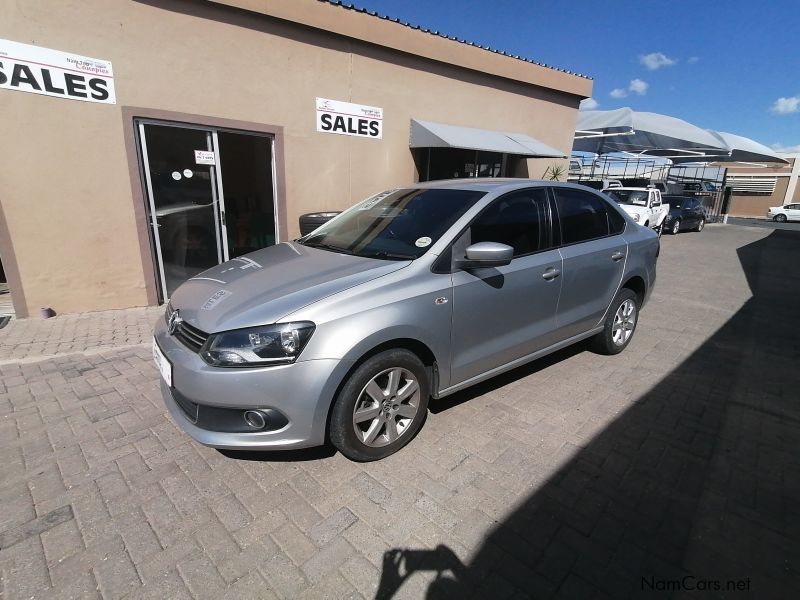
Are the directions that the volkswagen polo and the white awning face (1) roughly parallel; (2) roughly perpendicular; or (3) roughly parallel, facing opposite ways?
roughly perpendicular

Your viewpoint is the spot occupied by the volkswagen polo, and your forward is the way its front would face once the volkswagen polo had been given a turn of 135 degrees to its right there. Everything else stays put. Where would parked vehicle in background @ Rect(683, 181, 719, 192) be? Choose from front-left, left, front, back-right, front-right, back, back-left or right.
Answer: front-right

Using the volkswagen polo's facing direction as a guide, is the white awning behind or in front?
behind

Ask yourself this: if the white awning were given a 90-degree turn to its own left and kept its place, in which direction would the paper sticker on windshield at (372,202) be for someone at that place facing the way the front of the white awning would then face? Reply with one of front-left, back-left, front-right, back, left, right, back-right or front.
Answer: back-right

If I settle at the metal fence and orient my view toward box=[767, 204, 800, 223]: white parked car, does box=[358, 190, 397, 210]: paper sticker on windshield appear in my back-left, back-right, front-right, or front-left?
back-right

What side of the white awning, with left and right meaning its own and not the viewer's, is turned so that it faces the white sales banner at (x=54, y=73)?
right

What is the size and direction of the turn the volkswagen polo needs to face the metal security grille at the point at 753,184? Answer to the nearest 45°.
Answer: approximately 180°

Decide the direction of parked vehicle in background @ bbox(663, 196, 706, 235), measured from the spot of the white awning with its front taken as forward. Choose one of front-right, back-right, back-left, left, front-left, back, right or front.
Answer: left

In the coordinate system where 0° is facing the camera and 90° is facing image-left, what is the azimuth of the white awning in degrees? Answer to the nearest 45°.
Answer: approximately 315°

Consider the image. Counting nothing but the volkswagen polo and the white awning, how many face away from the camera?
0

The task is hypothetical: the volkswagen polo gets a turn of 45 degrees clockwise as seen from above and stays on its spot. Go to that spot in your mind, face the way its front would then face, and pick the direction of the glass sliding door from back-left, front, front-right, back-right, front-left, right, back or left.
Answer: front-right

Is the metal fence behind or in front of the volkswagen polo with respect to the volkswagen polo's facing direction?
behind

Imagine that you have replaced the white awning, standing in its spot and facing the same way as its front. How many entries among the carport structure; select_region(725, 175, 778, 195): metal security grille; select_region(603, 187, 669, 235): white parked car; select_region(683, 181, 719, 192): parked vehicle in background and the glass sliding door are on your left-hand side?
4

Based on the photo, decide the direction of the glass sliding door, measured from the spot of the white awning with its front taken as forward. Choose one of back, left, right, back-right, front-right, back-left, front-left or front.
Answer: right

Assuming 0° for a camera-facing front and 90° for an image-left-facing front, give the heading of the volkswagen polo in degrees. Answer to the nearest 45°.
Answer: approximately 45°

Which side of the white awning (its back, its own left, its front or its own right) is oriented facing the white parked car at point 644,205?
left
